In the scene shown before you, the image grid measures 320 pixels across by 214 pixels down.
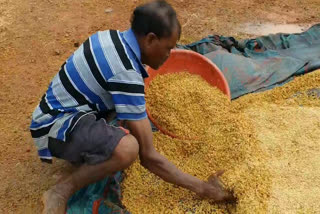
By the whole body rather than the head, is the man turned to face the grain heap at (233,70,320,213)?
yes

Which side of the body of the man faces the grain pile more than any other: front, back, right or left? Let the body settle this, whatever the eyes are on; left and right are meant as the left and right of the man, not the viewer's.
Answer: front

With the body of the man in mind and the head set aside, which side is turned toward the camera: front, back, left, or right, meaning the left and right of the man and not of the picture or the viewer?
right

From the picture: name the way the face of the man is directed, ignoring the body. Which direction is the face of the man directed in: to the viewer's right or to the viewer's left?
to the viewer's right
